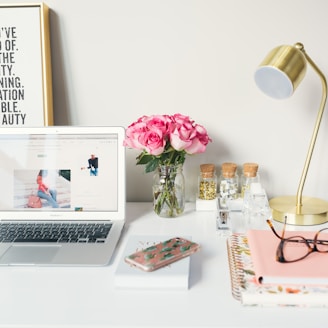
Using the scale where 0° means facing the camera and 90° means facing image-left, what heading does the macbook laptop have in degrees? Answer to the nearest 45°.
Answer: approximately 0°

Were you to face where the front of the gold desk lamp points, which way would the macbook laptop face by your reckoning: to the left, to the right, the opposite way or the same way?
to the left

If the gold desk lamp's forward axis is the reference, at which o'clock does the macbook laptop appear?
The macbook laptop is roughly at 1 o'clock from the gold desk lamp.

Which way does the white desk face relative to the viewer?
toward the camera
